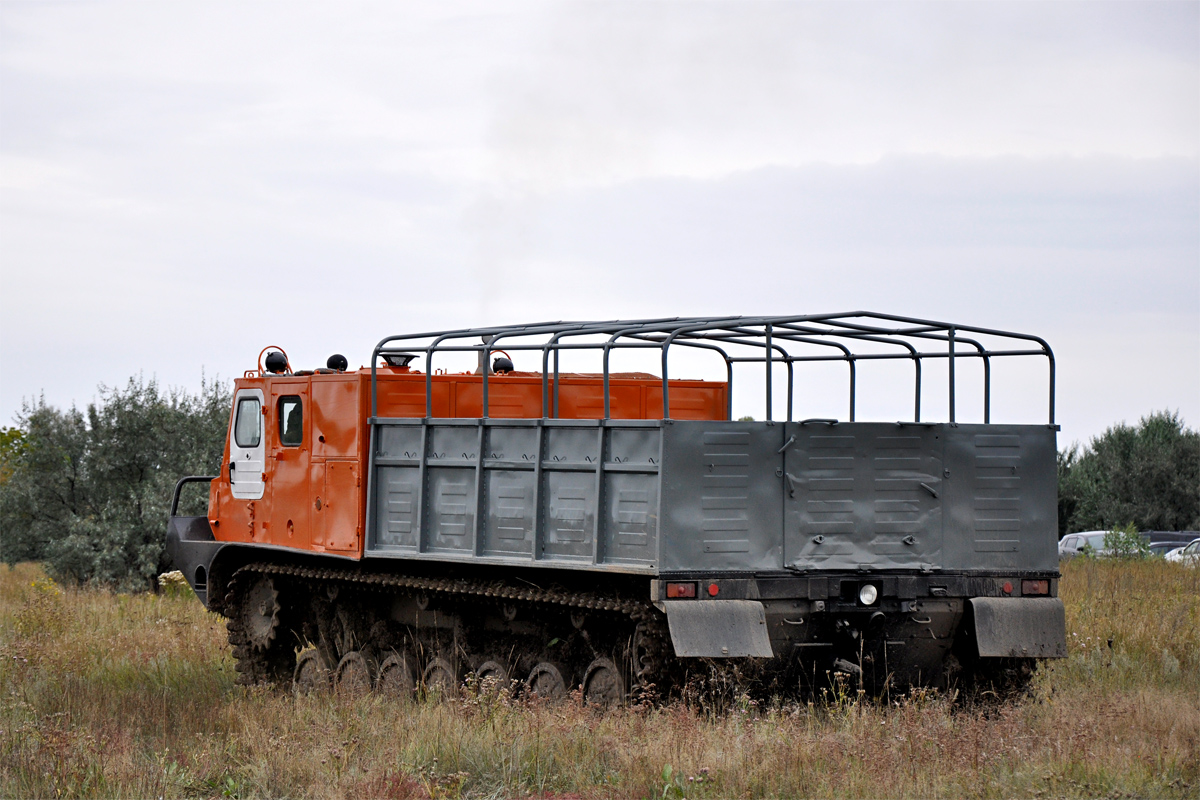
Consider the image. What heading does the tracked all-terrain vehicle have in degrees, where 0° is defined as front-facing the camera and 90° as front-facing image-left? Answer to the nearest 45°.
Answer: approximately 135°
